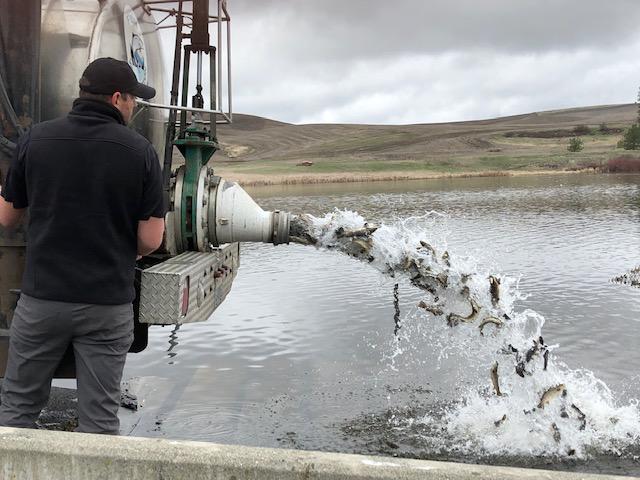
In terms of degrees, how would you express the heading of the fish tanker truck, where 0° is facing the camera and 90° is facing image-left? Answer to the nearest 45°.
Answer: approximately 90°

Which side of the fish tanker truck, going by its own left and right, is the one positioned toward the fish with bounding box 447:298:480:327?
back

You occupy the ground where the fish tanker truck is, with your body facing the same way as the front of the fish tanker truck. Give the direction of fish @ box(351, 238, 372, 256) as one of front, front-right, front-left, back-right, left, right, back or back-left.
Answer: back

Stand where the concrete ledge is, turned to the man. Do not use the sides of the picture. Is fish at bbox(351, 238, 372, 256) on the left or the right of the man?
right

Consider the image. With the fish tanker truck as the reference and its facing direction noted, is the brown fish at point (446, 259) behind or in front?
behind

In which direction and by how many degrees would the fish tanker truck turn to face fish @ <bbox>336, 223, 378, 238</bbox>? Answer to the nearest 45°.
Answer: approximately 180°

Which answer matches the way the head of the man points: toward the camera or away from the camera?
away from the camera

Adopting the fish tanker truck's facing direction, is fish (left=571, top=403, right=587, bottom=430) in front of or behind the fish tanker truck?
behind
